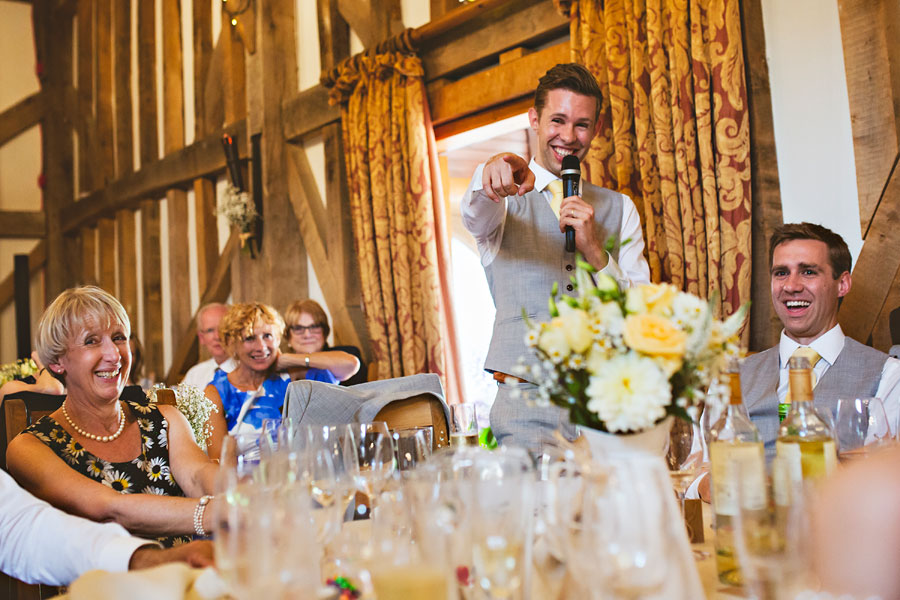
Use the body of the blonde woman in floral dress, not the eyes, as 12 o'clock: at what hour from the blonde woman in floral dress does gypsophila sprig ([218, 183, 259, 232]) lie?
The gypsophila sprig is roughly at 8 o'clock from the blonde woman in floral dress.

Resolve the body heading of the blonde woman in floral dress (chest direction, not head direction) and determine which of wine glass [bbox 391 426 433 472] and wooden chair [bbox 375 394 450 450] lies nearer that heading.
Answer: the wine glass

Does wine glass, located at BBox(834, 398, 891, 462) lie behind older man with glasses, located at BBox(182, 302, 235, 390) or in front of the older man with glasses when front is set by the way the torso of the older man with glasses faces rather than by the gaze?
in front

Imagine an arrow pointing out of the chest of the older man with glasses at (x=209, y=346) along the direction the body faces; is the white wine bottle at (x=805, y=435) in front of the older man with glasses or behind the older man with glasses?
in front

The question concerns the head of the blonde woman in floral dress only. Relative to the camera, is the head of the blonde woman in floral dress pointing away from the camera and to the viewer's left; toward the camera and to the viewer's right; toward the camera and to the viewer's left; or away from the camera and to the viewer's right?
toward the camera and to the viewer's right

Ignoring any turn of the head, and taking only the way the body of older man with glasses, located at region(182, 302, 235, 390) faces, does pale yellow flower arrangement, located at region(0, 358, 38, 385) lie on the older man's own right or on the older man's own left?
on the older man's own right

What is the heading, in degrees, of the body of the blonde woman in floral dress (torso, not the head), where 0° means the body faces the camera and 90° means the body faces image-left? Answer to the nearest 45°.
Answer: approximately 315°

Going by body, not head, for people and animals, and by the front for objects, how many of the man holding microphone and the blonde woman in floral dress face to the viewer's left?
0
